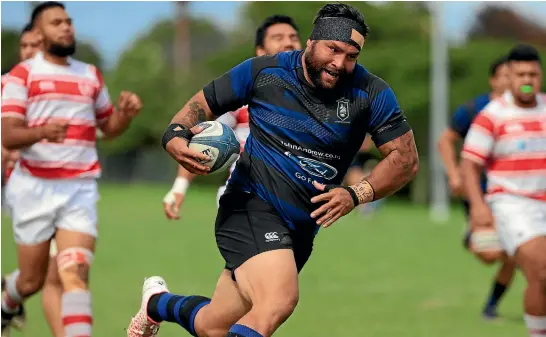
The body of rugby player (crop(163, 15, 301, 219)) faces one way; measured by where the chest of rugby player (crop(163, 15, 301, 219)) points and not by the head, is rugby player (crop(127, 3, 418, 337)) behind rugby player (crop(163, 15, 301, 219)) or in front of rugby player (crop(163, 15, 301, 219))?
in front

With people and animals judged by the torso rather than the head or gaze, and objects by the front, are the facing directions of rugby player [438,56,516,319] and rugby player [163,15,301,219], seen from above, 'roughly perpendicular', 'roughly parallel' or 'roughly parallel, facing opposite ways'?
roughly parallel

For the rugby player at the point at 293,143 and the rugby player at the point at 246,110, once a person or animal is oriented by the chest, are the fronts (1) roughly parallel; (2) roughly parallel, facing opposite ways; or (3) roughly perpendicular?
roughly parallel

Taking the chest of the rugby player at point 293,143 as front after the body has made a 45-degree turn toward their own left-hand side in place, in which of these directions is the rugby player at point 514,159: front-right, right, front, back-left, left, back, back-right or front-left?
front-left

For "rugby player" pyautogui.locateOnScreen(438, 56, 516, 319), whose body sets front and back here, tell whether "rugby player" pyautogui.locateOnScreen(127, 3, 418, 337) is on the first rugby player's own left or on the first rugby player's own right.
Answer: on the first rugby player's own right

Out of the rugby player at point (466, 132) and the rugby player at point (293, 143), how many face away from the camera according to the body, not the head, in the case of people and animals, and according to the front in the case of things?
0

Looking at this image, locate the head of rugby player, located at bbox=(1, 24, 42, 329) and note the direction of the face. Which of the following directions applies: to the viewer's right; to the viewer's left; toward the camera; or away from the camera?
toward the camera

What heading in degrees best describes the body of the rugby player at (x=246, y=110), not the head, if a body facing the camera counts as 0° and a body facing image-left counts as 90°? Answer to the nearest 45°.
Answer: approximately 315°

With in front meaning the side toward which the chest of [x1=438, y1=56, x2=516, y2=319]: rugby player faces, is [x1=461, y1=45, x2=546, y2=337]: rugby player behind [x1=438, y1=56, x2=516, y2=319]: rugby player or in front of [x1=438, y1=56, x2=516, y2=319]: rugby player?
in front

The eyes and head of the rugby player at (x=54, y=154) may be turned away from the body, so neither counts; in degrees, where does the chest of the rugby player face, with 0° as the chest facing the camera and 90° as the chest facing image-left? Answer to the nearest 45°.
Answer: approximately 315°

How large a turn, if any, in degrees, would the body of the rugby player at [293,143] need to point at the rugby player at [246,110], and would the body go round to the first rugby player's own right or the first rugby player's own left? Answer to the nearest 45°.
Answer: approximately 135° to the first rugby player's own left

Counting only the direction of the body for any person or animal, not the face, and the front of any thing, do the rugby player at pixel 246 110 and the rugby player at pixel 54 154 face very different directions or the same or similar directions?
same or similar directions

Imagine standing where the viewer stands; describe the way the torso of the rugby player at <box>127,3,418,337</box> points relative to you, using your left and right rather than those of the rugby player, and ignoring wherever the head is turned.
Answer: facing the viewer and to the right of the viewer

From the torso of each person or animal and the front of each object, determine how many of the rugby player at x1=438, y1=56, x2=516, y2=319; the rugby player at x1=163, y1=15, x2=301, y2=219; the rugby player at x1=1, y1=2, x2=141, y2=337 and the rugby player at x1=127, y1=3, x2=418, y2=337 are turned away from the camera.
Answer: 0

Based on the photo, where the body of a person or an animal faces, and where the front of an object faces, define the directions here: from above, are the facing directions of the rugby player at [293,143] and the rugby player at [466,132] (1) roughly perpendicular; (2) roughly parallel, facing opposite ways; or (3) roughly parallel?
roughly parallel

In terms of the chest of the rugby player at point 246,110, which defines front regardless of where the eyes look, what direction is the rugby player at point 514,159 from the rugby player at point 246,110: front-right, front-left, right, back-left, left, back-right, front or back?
front-left
